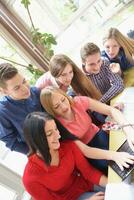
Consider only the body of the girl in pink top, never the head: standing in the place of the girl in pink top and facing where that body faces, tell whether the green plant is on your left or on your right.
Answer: on your left

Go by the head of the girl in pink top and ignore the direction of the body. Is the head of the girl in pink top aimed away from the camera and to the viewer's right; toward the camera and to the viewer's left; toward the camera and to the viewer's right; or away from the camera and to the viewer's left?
toward the camera and to the viewer's right

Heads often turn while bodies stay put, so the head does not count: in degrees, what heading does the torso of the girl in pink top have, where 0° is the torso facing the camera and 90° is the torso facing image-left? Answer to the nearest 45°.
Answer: approximately 315°

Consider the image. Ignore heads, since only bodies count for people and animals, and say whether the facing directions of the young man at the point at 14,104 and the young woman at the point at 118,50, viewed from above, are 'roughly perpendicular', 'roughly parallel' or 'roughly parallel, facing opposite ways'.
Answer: roughly perpendicular

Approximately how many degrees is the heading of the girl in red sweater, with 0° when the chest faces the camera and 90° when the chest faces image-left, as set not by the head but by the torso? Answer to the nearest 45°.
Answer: approximately 315°
